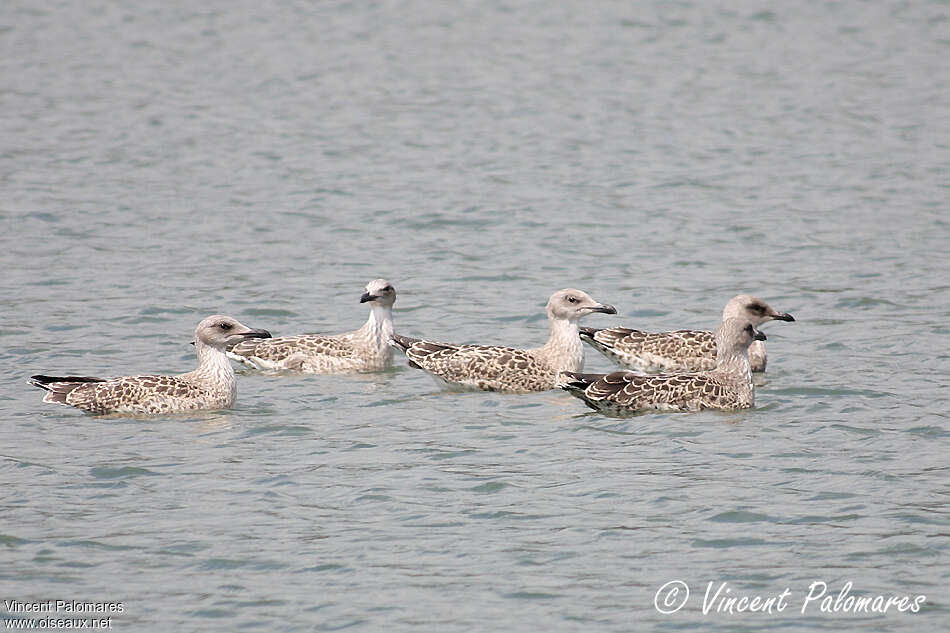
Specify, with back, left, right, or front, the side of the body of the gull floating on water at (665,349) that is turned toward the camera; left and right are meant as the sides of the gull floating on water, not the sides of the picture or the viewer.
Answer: right

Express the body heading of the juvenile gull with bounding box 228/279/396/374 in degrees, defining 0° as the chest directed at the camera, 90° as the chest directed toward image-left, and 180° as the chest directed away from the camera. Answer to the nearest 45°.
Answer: approximately 270°

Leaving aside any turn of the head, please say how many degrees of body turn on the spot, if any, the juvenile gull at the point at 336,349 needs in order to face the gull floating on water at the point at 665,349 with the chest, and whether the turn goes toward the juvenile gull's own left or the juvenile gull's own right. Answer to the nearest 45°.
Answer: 0° — it already faces it

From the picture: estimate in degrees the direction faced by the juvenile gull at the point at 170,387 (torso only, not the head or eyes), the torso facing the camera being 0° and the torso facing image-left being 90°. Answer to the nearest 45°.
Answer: approximately 270°

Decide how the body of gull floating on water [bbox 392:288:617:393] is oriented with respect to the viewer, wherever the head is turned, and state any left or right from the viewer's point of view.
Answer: facing to the right of the viewer

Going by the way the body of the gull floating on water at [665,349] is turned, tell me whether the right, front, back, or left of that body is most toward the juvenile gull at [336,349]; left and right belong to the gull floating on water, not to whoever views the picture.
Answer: back

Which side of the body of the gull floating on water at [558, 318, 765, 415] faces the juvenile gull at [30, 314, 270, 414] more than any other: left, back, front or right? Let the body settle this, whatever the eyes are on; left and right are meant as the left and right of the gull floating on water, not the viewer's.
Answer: back

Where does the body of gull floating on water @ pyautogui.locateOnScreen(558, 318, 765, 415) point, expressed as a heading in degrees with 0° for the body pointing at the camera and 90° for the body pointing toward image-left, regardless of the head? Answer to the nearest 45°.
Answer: approximately 270°

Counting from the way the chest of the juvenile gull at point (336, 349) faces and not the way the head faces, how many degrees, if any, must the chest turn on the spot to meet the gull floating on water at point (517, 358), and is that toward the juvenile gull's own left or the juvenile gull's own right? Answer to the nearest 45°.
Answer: approximately 45° to the juvenile gull's own right

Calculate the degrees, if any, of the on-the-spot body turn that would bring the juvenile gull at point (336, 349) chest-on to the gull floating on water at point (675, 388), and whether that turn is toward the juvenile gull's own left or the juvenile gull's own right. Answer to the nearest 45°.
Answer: approximately 45° to the juvenile gull's own right
